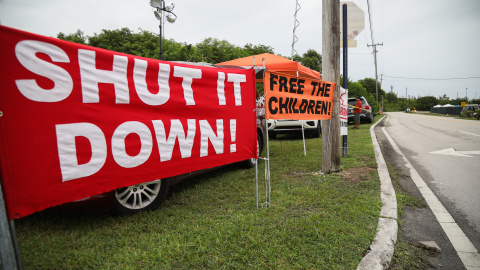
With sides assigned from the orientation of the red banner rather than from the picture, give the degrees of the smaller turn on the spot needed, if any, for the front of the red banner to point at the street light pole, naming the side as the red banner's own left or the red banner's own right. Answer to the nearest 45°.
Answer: approximately 135° to the red banner's own left

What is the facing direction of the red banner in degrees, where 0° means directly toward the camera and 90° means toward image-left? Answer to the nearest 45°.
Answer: approximately 315°

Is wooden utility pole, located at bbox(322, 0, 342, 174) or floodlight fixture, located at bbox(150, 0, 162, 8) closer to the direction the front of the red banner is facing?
the wooden utility pole

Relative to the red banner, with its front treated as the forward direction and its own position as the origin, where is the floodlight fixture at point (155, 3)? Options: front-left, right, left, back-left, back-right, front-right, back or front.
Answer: back-left

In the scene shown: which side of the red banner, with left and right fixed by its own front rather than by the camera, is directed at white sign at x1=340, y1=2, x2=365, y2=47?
left

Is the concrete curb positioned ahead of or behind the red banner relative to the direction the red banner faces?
ahead

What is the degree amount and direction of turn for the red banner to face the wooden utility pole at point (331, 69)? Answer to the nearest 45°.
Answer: approximately 90° to its left

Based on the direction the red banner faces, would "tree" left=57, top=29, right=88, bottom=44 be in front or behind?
behind
